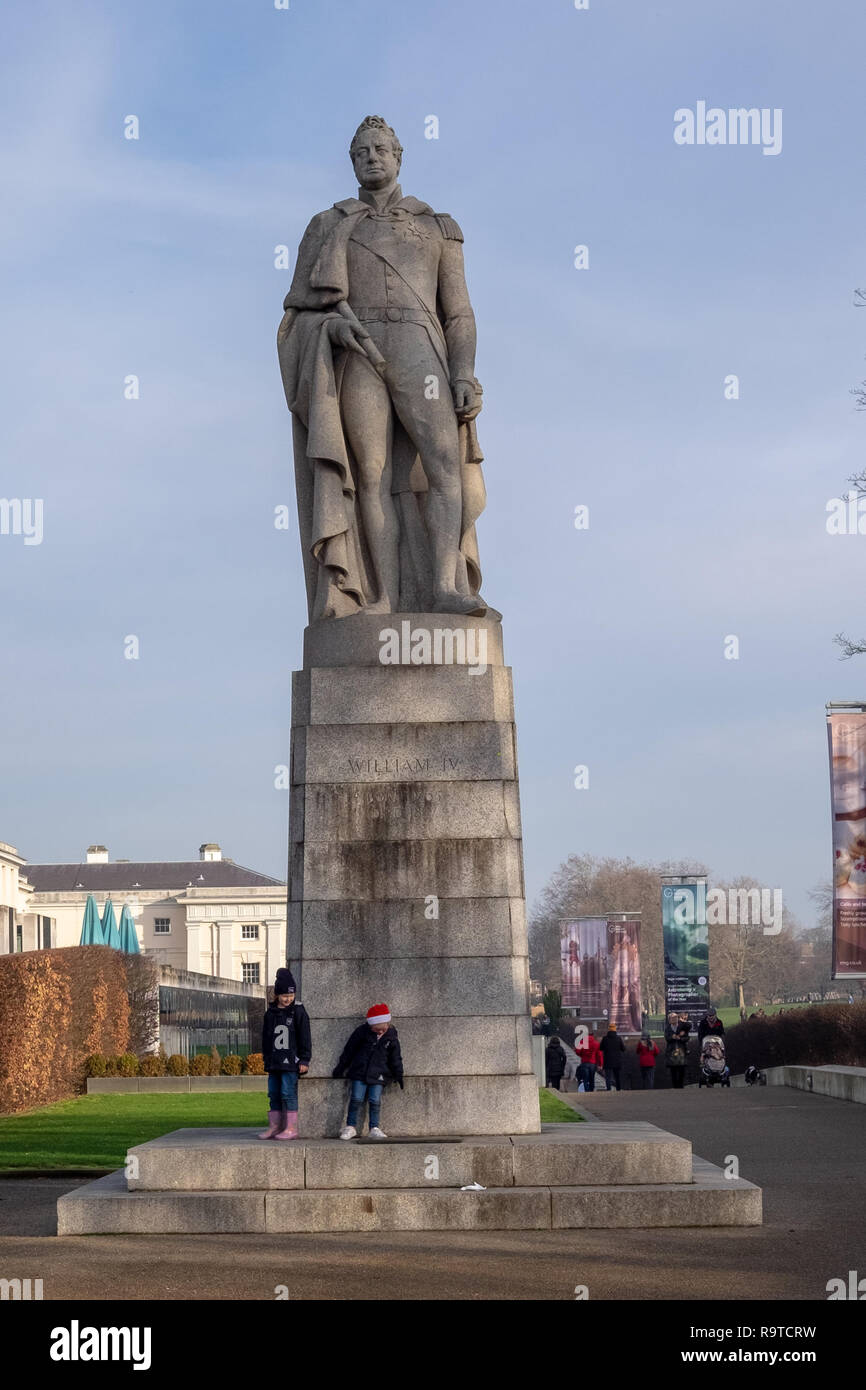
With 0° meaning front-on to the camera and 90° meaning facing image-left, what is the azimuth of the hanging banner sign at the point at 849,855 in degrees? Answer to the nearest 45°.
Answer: approximately 0°

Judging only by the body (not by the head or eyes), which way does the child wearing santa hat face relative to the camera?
toward the camera

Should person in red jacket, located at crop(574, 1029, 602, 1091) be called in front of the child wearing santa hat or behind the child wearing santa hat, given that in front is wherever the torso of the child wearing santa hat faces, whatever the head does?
behind

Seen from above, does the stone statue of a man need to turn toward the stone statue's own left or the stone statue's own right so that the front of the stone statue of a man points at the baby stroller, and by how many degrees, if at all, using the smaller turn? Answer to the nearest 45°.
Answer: approximately 180°

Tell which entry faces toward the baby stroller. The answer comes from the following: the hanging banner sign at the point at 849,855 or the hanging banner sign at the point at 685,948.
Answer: the hanging banner sign at the point at 685,948

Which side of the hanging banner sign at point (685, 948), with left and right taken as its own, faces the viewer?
front

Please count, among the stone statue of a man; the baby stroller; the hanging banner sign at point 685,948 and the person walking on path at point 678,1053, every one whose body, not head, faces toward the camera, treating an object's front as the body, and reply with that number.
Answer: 4

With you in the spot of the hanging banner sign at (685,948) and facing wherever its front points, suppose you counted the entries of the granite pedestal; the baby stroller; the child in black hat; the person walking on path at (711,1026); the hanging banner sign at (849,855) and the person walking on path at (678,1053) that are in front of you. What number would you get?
6

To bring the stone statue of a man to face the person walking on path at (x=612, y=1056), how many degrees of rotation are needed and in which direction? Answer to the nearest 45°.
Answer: approximately 180°
